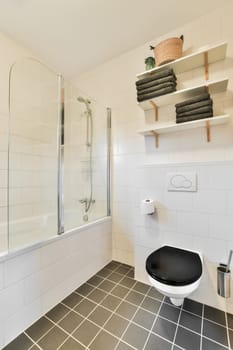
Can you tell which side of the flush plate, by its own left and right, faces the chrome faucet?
right

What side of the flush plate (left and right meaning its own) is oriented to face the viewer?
front
